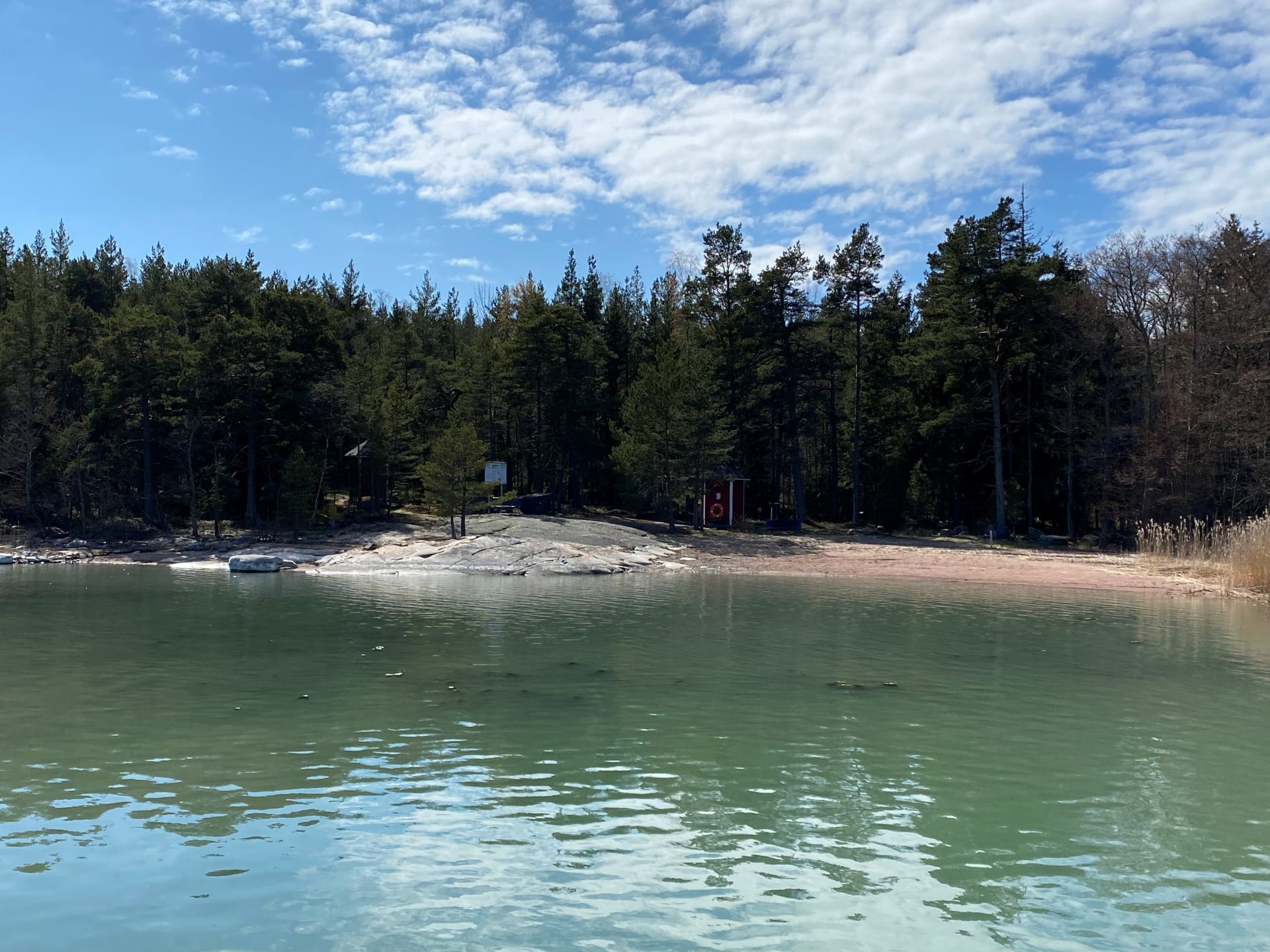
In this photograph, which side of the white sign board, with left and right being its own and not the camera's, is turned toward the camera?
front

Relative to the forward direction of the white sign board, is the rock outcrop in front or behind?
in front
